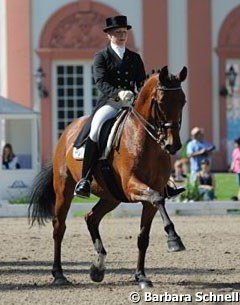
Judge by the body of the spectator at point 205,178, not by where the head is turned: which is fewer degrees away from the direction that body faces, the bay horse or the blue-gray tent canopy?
the bay horse

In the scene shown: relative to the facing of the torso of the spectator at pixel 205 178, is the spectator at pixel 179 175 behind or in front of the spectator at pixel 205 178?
behind

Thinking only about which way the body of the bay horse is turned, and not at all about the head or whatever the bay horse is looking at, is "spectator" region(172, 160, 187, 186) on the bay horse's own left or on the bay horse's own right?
on the bay horse's own left

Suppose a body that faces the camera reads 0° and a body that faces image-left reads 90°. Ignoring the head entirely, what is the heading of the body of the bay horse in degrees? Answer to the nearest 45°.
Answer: approximately 315°

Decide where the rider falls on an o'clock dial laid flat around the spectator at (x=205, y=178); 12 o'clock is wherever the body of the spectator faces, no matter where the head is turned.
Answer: The rider is roughly at 12 o'clock from the spectator.

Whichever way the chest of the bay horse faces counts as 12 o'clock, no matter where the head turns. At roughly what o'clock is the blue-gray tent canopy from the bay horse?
The blue-gray tent canopy is roughly at 7 o'clock from the bay horse.

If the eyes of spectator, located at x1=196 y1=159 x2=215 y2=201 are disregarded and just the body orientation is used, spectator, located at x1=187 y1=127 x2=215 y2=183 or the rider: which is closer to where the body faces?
the rider

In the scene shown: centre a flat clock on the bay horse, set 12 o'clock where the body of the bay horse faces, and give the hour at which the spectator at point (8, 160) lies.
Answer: The spectator is roughly at 7 o'clock from the bay horse.

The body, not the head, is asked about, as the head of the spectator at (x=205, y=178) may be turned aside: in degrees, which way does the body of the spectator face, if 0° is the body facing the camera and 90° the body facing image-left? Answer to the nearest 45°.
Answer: approximately 0°
